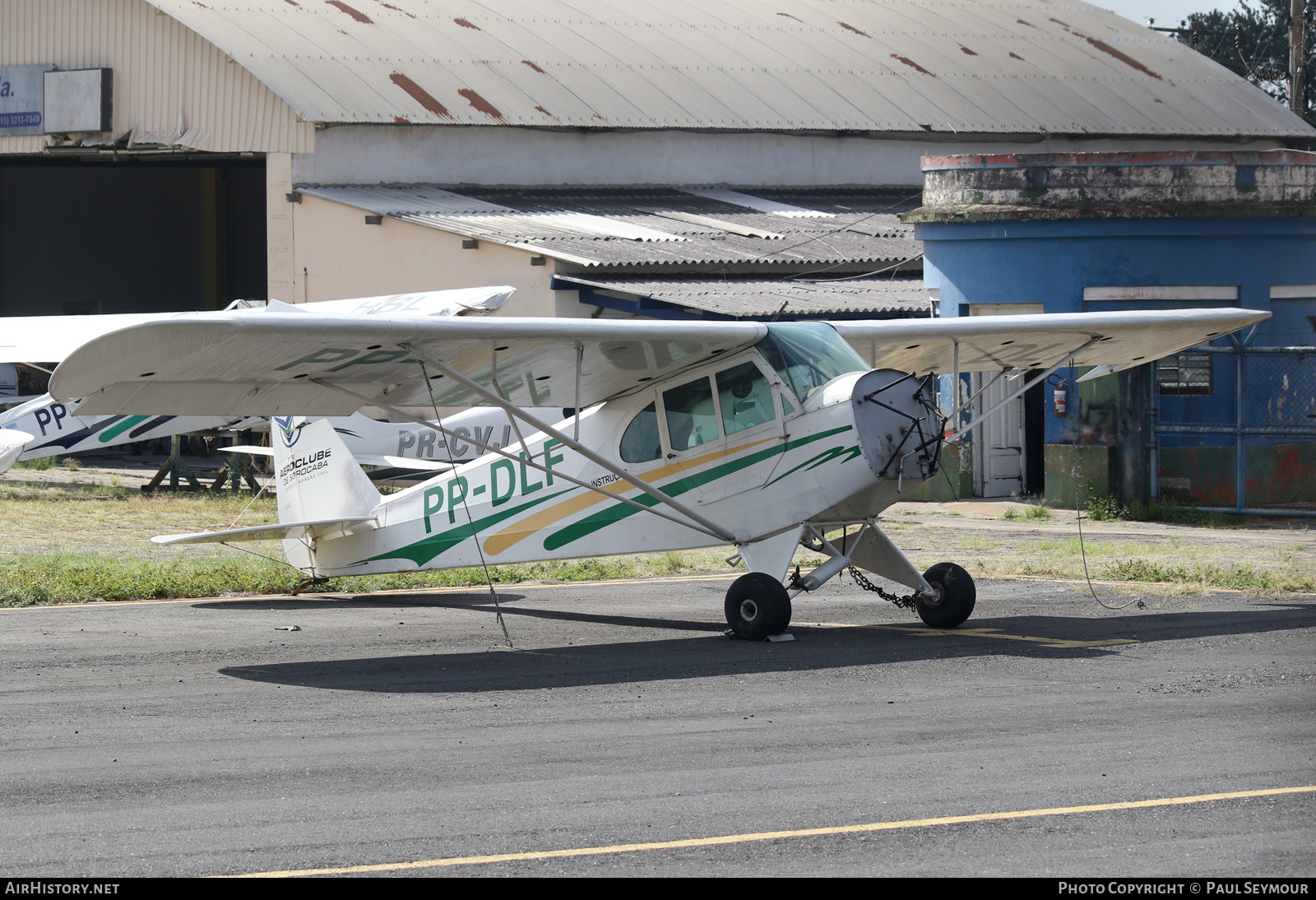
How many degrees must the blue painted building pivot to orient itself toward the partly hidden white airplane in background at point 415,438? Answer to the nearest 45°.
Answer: approximately 90° to its right

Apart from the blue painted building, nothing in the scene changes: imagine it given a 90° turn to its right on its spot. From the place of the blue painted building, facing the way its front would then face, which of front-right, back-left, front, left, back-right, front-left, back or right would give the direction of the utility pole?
right

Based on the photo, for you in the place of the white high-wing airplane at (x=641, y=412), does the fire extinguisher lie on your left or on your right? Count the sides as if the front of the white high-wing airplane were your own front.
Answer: on your left

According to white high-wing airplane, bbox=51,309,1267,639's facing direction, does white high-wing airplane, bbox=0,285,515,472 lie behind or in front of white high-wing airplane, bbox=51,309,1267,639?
behind

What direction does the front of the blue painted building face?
toward the camera

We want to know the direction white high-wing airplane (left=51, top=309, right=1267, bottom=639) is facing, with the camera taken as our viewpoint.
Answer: facing the viewer and to the right of the viewer

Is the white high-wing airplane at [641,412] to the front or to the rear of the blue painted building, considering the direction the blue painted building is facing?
to the front

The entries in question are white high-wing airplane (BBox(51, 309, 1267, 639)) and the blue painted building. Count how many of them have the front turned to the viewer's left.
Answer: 0

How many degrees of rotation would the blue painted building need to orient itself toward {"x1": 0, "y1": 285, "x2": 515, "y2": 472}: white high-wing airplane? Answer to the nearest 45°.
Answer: approximately 90° to its right

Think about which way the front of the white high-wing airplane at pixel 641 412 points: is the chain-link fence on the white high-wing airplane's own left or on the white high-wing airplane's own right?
on the white high-wing airplane's own left
